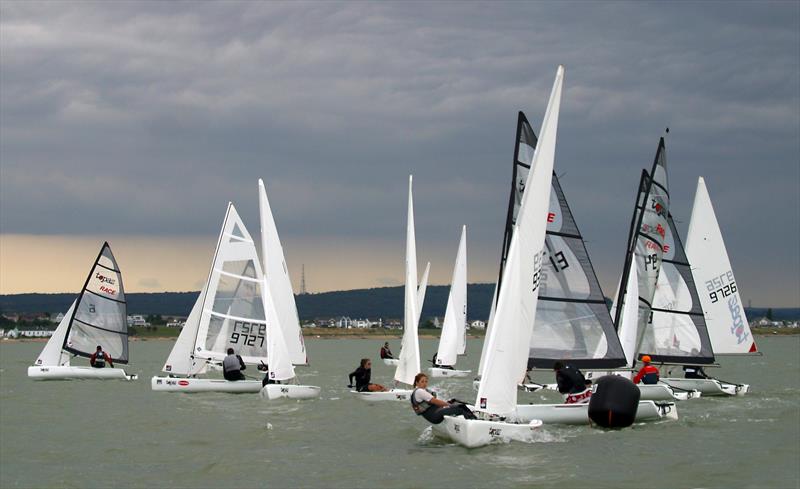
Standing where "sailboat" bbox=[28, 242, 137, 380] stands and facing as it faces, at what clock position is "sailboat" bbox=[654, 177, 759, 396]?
"sailboat" bbox=[654, 177, 759, 396] is roughly at 7 o'clock from "sailboat" bbox=[28, 242, 137, 380].

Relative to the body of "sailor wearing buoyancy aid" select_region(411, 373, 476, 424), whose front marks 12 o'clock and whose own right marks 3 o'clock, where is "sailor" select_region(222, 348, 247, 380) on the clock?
The sailor is roughly at 8 o'clock from the sailor wearing buoyancy aid.

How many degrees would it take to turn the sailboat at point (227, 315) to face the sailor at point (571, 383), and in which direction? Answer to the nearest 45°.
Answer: approximately 135° to its left

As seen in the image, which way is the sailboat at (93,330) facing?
to the viewer's left

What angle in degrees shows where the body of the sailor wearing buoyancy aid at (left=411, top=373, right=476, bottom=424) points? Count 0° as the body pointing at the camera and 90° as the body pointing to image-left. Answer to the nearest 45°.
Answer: approximately 270°

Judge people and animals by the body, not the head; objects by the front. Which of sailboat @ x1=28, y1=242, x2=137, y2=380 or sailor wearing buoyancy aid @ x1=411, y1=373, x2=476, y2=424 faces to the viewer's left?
the sailboat

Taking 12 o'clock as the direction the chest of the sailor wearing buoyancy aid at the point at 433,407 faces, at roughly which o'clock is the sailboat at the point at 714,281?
The sailboat is roughly at 10 o'clock from the sailor wearing buoyancy aid.
